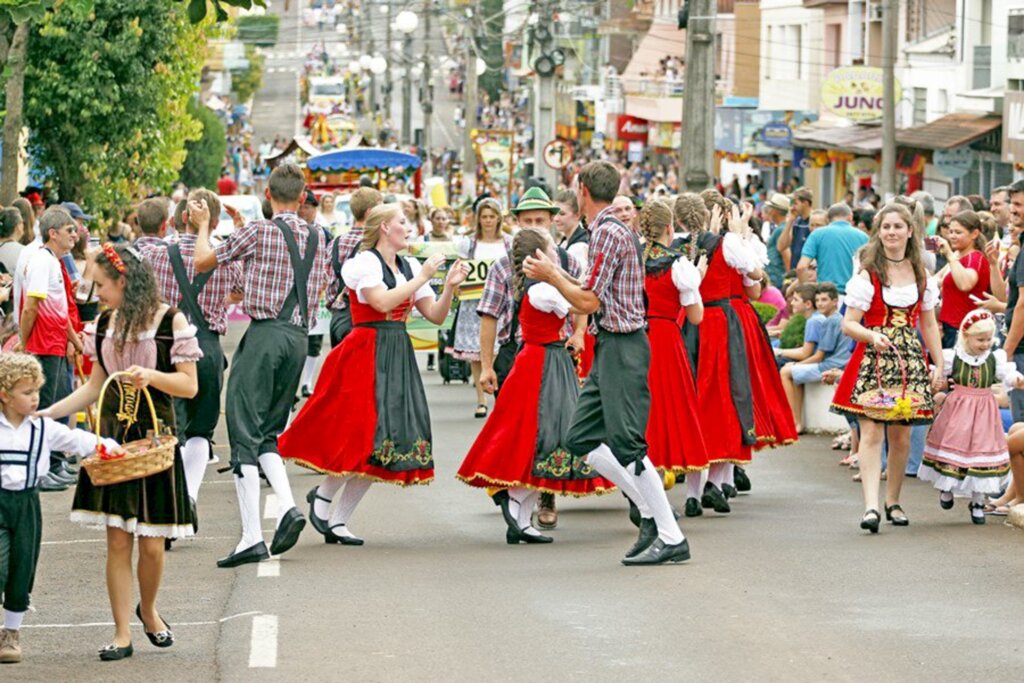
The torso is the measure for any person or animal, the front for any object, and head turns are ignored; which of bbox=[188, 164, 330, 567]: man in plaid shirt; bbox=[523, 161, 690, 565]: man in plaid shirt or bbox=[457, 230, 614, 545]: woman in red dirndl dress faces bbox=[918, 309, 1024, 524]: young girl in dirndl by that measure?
the woman in red dirndl dress

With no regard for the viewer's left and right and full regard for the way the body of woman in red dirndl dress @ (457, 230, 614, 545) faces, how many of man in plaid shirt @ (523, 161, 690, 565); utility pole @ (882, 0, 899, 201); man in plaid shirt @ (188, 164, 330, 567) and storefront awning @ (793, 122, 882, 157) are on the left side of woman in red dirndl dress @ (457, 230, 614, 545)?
2

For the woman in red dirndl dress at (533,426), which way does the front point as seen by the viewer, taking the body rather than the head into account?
to the viewer's right

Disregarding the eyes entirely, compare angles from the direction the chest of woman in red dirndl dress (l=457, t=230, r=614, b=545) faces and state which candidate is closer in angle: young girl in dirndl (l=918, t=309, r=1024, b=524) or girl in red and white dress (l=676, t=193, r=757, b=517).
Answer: the young girl in dirndl

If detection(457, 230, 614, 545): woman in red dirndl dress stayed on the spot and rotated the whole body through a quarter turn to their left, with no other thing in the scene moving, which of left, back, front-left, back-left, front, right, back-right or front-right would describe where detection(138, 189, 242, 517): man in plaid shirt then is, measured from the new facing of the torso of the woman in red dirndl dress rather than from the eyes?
left

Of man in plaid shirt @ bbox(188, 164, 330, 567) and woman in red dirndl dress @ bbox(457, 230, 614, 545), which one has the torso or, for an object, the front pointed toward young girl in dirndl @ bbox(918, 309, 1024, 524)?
the woman in red dirndl dress

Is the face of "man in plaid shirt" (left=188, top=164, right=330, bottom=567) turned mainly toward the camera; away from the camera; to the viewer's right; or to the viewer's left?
away from the camera

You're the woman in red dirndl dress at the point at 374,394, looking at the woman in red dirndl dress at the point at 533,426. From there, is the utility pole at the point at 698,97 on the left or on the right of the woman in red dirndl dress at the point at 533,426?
left

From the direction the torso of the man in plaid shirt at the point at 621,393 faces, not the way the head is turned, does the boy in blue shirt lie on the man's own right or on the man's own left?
on the man's own right

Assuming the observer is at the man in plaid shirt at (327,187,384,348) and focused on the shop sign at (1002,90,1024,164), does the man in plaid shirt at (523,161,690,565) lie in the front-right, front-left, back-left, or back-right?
back-right

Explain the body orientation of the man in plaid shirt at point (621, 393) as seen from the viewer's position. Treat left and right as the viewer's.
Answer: facing to the left of the viewer
